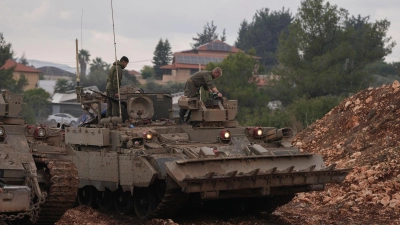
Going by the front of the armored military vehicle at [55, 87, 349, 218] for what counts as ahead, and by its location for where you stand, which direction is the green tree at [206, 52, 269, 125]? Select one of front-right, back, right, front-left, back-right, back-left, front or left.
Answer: back-left

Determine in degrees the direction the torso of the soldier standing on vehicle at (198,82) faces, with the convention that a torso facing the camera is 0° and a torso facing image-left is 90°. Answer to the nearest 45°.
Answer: approximately 270°

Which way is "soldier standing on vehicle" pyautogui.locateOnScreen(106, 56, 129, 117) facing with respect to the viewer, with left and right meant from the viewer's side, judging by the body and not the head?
facing to the right of the viewer

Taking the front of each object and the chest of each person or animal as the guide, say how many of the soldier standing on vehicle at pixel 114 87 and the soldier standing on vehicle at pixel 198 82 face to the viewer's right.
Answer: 2

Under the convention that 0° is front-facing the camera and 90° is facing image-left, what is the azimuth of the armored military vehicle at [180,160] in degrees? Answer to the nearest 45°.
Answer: approximately 315°

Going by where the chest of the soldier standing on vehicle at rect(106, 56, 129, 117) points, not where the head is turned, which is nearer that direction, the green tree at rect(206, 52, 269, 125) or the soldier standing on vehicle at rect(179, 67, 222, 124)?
the soldier standing on vehicle

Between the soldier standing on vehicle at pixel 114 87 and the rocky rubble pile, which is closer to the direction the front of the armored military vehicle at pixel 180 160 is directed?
the rocky rubble pile
